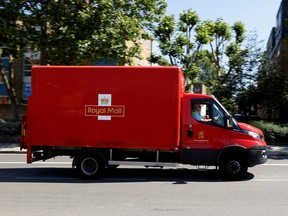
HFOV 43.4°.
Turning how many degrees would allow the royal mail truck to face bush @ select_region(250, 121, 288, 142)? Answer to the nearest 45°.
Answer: approximately 45° to its left

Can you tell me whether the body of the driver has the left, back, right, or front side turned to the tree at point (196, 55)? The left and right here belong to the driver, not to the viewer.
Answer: left

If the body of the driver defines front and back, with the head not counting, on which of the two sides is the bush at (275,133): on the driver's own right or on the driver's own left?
on the driver's own left

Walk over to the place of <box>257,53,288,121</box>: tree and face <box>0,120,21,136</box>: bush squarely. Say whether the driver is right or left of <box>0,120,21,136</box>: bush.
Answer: left

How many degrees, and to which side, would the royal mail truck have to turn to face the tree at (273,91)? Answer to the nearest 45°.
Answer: approximately 45° to its left

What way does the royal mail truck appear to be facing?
to the viewer's right

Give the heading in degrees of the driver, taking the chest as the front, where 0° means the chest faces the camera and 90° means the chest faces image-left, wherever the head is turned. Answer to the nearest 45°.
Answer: approximately 270°

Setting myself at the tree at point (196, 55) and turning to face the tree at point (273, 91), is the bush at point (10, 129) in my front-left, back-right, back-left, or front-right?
back-right
